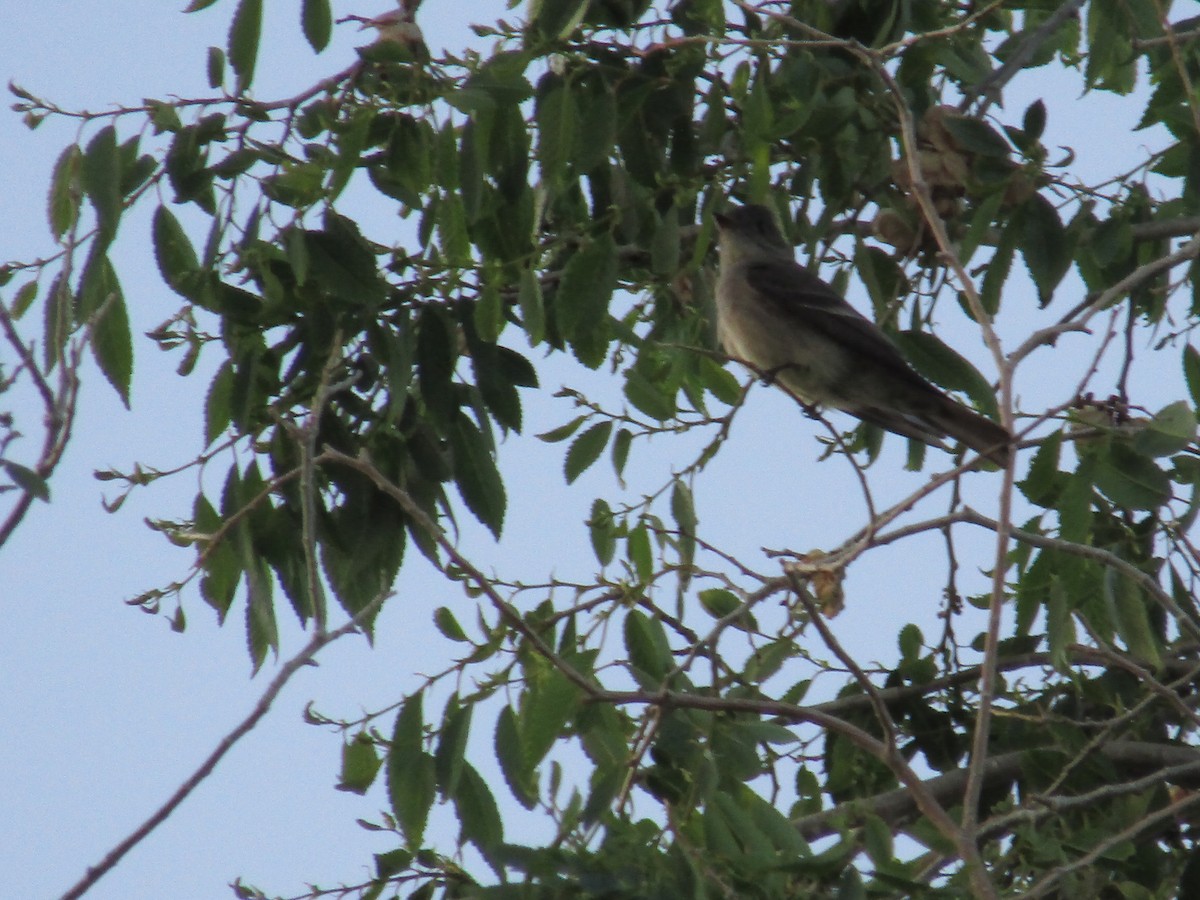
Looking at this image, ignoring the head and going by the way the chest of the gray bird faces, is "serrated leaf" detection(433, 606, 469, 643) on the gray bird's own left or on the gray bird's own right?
on the gray bird's own left

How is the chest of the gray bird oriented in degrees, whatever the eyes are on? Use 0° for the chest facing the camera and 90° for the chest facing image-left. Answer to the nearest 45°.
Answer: approximately 90°

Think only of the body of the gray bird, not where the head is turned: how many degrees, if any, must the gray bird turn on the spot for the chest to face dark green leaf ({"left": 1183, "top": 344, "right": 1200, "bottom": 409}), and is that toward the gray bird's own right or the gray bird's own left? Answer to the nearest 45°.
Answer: approximately 135° to the gray bird's own left

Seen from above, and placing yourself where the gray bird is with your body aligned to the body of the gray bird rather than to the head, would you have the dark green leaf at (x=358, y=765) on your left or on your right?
on your left
